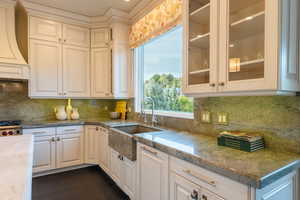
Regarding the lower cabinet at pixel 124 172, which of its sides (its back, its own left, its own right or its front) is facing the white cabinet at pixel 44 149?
right

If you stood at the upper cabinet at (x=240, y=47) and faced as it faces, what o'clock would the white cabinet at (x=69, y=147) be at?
The white cabinet is roughly at 2 o'clock from the upper cabinet.

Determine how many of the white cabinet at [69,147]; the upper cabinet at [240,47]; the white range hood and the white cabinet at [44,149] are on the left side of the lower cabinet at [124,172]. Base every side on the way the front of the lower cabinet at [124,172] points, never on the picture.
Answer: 1

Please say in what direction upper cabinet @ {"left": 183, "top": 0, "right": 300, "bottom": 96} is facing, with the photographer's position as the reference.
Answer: facing the viewer and to the left of the viewer

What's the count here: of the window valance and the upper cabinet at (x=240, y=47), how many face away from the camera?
0

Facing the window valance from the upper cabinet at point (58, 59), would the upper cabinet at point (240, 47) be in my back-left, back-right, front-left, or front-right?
front-right

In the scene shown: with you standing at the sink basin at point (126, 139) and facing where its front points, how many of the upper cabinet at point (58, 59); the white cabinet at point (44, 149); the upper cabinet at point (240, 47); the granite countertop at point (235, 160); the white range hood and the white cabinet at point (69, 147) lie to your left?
2

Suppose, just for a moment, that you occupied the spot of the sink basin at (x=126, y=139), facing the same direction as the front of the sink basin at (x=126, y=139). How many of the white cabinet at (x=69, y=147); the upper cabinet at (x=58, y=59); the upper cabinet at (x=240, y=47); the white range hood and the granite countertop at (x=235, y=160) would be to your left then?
2

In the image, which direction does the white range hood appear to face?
toward the camera

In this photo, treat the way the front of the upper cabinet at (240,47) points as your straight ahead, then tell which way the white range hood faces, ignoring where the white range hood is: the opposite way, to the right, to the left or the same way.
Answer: to the left

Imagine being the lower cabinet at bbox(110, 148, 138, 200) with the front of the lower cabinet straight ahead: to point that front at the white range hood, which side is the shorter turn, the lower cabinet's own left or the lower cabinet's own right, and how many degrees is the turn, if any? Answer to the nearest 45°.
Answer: approximately 45° to the lower cabinet's own right

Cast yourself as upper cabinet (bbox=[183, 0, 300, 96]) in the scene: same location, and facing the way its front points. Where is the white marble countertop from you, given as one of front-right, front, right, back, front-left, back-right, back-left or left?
front

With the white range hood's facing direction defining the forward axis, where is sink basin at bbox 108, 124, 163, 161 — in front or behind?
in front
